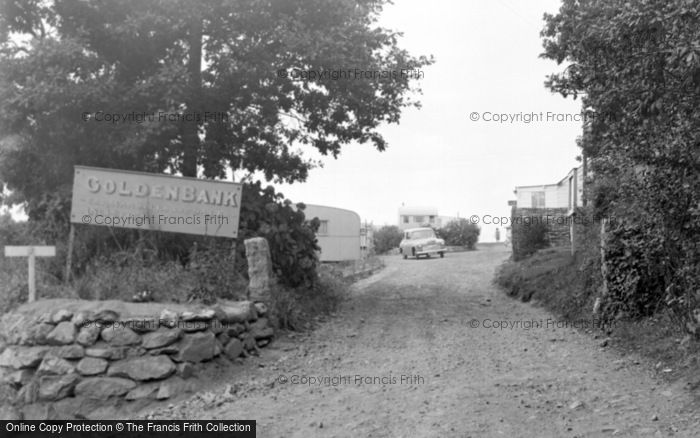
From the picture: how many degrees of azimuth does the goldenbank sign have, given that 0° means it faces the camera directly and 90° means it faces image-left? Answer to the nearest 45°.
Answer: approximately 0°

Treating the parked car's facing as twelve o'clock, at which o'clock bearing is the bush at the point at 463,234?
The bush is roughly at 8 o'clock from the parked car.

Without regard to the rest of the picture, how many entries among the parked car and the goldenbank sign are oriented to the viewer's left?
0

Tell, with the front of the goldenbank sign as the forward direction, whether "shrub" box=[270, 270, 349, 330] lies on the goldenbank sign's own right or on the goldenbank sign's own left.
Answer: on the goldenbank sign's own left

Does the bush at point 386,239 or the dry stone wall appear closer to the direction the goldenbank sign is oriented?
the dry stone wall

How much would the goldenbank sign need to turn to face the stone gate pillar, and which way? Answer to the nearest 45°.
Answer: approximately 45° to its left

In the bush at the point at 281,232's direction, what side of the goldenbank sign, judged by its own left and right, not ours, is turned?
left

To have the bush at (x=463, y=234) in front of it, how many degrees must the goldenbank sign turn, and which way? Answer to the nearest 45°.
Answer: approximately 135° to its left

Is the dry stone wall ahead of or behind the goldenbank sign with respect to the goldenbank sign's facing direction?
ahead

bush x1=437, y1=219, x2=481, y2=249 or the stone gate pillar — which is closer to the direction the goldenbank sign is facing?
the stone gate pillar

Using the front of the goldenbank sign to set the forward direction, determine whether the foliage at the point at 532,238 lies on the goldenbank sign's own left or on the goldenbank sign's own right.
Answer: on the goldenbank sign's own left

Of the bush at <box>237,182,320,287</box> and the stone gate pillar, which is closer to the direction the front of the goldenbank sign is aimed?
the stone gate pillar

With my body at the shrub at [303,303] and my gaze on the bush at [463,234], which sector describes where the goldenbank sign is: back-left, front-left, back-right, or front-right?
back-left

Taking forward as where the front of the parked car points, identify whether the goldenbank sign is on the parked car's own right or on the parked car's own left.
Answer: on the parked car's own right
